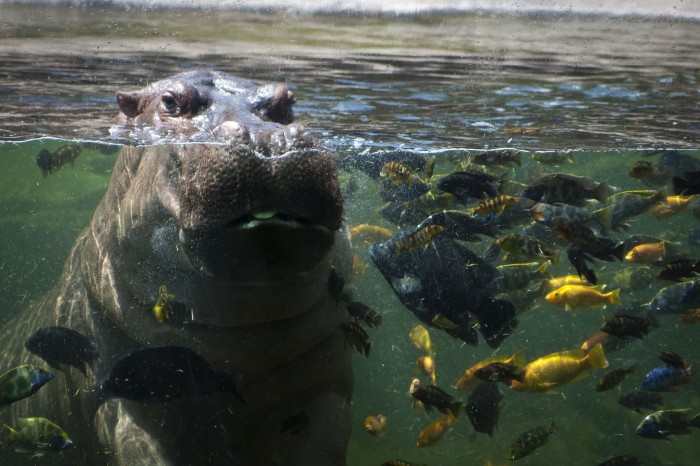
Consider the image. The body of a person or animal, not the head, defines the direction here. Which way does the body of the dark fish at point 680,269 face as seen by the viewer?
to the viewer's left

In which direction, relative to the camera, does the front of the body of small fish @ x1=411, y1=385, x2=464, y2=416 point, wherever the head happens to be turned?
to the viewer's left

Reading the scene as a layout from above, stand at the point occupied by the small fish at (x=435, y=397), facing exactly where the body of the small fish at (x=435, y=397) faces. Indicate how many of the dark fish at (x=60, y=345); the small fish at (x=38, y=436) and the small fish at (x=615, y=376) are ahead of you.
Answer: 2

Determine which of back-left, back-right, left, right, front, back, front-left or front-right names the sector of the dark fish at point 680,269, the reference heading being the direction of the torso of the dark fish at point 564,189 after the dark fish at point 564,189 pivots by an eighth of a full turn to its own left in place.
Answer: back-left

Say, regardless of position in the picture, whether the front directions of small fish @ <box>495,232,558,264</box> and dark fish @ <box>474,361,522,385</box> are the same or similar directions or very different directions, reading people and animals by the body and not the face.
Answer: same or similar directions

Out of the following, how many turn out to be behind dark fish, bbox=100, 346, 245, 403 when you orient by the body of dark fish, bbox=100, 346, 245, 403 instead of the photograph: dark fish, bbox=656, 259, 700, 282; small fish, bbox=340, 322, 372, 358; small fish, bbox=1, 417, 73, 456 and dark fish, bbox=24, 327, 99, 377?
2

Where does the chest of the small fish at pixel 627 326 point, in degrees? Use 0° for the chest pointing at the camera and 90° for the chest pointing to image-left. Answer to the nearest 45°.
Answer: approximately 90°

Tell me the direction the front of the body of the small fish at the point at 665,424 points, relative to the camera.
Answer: to the viewer's left

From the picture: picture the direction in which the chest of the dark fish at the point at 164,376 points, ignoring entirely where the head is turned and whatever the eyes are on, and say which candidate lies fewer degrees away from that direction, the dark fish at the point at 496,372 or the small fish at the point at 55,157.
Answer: the small fish

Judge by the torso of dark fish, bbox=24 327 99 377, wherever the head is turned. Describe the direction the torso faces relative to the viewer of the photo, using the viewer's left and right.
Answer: facing to the left of the viewer

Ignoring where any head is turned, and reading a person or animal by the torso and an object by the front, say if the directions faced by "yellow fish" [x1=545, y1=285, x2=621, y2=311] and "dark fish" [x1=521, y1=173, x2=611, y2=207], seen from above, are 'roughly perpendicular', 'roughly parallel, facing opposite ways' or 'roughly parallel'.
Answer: roughly parallel

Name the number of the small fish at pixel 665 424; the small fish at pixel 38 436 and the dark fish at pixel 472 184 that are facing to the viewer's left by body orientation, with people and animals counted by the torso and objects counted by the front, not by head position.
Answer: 2
